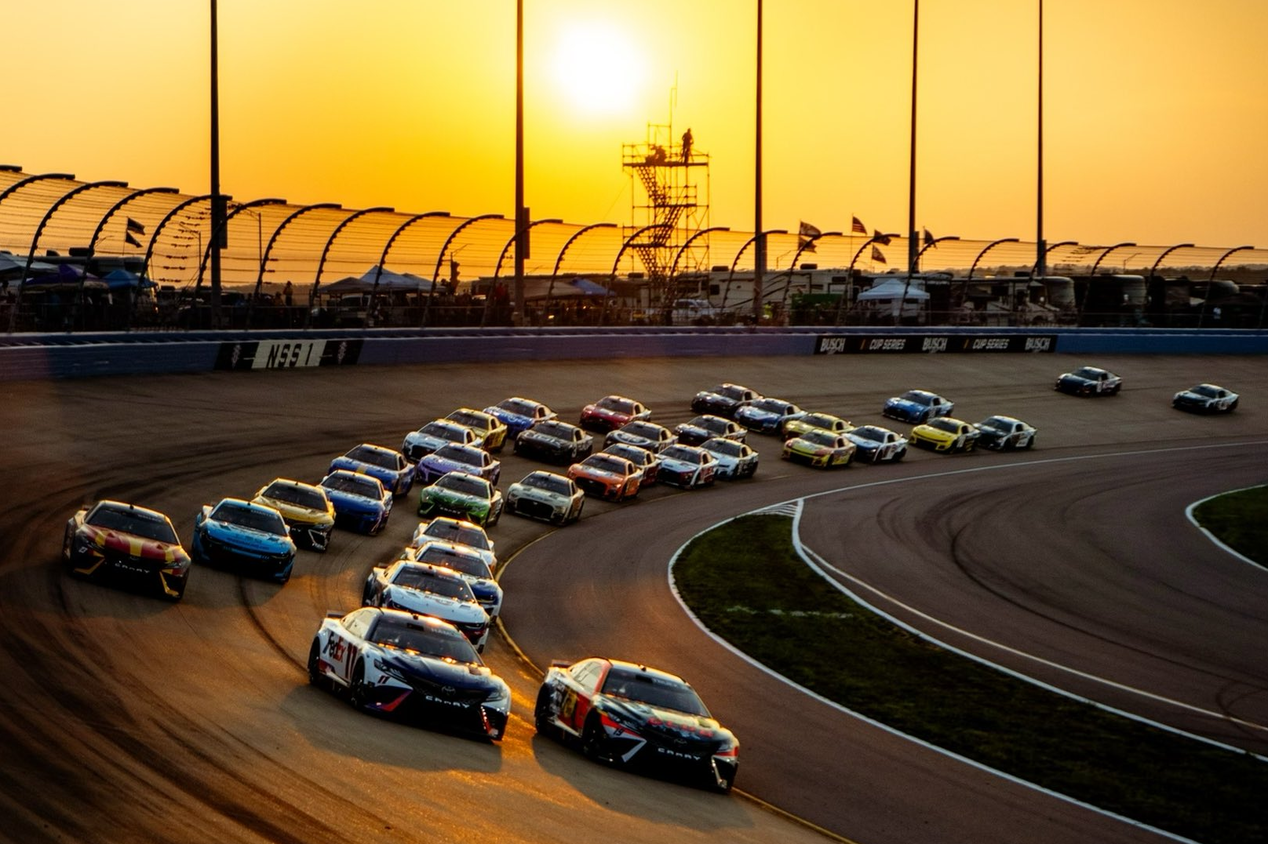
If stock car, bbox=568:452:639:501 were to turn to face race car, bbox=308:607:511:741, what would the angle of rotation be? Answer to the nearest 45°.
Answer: approximately 45° to its left

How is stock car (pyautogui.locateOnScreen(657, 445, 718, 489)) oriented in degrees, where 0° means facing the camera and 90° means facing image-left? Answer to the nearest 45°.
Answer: approximately 45°

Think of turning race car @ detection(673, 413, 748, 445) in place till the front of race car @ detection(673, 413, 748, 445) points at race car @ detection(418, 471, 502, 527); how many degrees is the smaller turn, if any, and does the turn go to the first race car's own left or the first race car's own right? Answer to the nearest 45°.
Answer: approximately 45° to the first race car's own left

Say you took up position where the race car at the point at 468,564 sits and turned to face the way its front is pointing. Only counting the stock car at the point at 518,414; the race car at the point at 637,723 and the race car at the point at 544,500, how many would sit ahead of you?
1

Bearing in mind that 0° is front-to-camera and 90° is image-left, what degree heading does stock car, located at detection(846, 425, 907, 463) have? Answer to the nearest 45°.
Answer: approximately 45°

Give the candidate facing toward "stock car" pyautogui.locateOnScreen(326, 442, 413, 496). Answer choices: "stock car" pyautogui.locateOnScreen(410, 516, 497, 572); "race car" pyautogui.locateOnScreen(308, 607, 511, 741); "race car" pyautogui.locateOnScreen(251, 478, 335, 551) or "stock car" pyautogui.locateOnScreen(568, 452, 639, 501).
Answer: "stock car" pyautogui.locateOnScreen(568, 452, 639, 501)

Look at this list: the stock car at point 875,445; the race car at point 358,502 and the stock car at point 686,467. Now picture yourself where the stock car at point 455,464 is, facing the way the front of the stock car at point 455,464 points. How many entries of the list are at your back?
2

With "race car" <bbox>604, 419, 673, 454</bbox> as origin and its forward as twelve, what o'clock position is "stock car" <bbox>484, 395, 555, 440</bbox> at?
The stock car is roughly at 2 o'clock from the race car.

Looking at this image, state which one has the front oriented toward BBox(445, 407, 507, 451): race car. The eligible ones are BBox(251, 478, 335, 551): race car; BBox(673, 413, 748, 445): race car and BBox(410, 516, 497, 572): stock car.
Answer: BBox(673, 413, 748, 445): race car

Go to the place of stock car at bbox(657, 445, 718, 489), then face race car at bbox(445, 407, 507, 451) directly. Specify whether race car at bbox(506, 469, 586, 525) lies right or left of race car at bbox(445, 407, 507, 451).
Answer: left
